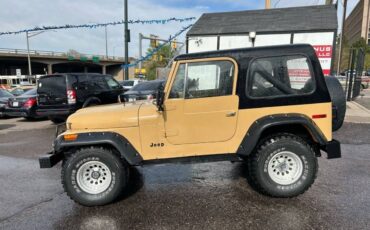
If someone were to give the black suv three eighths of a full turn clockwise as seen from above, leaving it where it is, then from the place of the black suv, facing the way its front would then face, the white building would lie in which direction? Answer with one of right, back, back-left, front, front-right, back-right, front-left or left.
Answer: left

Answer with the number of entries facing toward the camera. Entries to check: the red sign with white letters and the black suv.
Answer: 1

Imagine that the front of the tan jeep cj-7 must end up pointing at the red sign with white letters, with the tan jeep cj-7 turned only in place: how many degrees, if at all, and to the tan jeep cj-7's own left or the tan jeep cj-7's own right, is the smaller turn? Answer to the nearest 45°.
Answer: approximately 135° to the tan jeep cj-7's own right

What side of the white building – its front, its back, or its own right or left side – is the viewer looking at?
front

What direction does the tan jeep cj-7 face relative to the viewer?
to the viewer's left

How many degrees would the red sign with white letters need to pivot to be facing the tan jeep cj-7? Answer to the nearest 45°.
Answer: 0° — it already faces it

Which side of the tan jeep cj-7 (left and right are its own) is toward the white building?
right

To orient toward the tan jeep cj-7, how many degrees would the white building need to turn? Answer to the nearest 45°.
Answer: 0° — it already faces it

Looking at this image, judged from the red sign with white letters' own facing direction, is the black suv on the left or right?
on its right

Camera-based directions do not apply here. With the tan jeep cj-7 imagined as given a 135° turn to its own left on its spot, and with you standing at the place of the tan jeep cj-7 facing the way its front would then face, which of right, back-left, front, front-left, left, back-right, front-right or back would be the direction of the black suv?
back

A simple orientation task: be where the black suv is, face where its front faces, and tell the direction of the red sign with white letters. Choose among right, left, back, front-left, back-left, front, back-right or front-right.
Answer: front-right

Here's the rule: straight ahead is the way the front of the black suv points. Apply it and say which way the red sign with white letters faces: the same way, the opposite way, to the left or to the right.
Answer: the opposite way
